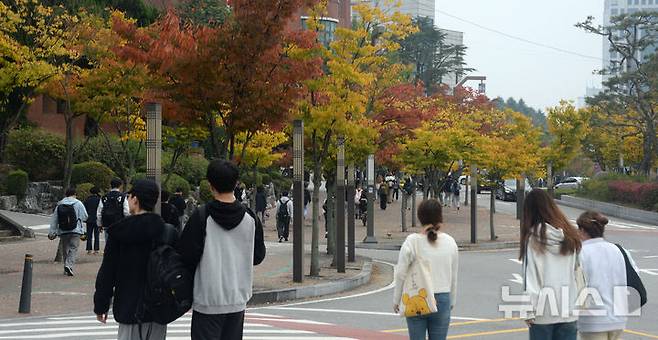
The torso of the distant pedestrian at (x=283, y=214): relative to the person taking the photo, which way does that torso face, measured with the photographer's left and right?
facing away from the viewer

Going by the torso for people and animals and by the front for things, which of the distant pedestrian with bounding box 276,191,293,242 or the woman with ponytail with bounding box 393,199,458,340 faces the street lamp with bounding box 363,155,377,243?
the woman with ponytail

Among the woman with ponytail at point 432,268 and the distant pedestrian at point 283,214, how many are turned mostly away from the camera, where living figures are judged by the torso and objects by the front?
2

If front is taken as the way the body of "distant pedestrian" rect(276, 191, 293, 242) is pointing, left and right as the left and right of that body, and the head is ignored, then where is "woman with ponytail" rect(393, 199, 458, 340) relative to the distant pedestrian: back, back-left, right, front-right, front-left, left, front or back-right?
back

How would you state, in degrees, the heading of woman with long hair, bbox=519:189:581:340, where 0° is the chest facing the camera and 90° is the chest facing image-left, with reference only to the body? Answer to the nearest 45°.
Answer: approximately 180°

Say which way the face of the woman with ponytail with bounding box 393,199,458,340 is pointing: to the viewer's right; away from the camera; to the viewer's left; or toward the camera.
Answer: away from the camera

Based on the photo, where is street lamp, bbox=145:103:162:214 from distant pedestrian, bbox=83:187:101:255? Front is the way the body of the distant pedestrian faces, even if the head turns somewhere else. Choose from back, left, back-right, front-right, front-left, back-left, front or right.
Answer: back

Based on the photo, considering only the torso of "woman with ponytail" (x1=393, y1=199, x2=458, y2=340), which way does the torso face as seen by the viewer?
away from the camera

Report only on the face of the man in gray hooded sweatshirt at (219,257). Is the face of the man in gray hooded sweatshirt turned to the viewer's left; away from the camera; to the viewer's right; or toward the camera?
away from the camera

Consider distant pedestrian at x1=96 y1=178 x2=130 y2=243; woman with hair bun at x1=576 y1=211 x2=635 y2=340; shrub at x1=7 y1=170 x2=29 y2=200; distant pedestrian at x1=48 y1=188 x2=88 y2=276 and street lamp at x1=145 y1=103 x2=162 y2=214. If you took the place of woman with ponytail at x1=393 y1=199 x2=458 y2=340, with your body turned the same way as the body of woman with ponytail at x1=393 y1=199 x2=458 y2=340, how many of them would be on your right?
1
